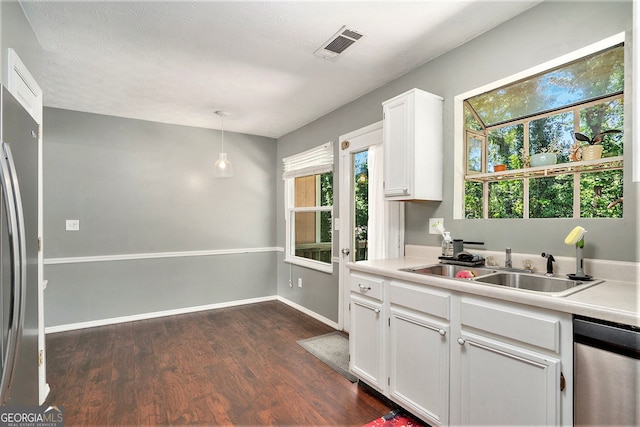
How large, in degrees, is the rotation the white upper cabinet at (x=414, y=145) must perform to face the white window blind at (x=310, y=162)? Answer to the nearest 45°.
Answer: approximately 90° to its right

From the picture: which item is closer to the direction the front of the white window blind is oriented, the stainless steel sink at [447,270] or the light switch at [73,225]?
the light switch

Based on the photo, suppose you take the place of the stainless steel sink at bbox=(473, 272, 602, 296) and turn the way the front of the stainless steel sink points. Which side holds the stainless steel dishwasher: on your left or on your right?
on your left

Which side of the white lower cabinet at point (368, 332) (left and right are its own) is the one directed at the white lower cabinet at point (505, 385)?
left

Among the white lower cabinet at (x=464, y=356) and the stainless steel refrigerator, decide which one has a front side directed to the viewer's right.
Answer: the stainless steel refrigerator

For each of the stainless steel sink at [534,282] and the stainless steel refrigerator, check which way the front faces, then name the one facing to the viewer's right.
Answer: the stainless steel refrigerator

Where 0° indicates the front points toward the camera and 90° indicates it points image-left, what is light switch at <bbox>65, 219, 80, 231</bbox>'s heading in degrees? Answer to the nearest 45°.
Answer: approximately 0°

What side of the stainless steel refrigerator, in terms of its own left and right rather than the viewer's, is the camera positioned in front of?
right

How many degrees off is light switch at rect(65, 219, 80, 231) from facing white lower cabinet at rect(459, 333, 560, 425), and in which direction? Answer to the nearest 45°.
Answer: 0° — it already faces it

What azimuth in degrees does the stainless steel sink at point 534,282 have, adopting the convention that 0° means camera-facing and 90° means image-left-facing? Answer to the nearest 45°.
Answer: approximately 45°

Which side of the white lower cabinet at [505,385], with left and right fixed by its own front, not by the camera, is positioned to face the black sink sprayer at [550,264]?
back
